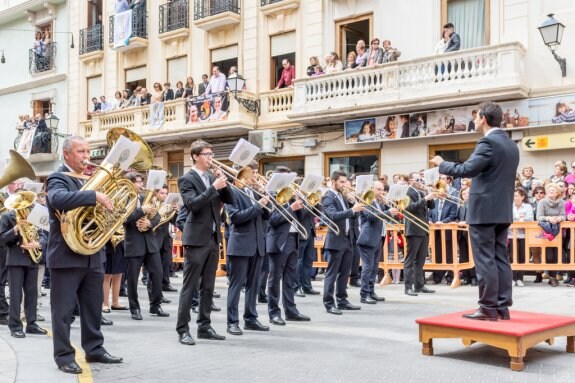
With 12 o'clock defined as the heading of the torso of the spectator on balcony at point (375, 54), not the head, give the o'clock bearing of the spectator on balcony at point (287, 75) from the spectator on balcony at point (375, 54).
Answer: the spectator on balcony at point (287, 75) is roughly at 3 o'clock from the spectator on balcony at point (375, 54).

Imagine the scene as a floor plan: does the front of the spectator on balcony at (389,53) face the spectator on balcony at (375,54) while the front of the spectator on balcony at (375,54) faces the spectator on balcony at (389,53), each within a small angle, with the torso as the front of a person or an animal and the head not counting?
no

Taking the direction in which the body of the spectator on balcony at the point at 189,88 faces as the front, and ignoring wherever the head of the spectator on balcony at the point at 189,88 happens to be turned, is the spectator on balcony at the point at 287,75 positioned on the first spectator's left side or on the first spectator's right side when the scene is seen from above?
on the first spectator's left side

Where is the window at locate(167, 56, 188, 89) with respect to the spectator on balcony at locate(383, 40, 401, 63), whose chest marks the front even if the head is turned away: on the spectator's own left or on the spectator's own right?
on the spectator's own right

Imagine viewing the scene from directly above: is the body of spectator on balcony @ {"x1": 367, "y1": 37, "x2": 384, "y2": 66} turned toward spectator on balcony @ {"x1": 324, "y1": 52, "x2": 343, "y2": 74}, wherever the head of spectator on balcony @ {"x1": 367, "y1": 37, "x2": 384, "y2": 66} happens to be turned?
no

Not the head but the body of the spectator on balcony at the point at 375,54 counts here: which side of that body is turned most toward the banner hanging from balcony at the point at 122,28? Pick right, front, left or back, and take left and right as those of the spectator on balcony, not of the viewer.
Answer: right

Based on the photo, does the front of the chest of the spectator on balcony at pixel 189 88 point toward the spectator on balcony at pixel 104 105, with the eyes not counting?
no

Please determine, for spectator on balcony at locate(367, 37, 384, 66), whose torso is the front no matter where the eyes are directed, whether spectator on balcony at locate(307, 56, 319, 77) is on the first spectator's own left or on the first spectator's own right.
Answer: on the first spectator's own right

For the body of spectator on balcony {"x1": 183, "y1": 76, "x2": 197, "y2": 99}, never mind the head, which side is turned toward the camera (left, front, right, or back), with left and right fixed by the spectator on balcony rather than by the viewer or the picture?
front

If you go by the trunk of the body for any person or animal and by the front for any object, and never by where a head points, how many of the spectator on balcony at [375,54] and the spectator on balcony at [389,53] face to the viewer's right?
0

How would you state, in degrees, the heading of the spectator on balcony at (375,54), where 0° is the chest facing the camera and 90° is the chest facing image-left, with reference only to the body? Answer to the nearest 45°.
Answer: approximately 45°

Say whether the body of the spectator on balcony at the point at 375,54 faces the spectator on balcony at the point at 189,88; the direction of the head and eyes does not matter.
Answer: no
